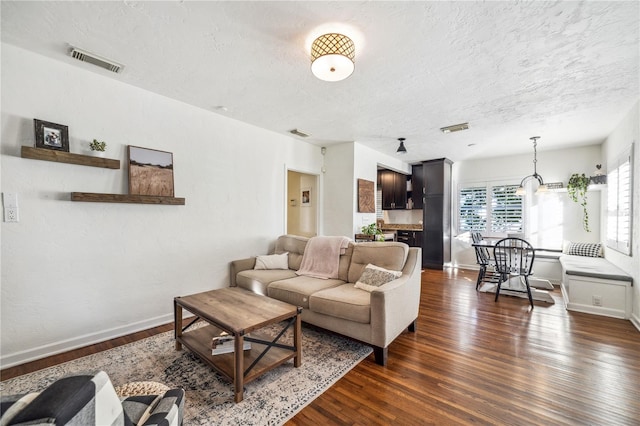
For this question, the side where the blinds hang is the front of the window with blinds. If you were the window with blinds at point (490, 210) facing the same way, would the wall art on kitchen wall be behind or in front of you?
in front

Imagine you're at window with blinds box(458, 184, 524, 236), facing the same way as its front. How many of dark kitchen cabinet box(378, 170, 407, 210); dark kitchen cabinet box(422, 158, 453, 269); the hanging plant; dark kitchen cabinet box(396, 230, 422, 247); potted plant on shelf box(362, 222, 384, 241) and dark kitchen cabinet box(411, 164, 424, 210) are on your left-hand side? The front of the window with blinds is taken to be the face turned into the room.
1

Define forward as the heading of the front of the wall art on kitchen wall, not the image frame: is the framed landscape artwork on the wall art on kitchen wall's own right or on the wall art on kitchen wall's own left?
on the wall art on kitchen wall's own right

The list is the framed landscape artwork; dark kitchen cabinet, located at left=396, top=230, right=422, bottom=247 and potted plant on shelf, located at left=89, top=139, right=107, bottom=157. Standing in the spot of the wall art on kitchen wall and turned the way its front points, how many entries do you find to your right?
2

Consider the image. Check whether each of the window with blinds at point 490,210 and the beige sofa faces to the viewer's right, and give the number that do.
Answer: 0

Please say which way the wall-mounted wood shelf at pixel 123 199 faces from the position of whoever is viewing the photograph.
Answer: facing the viewer and to the right of the viewer

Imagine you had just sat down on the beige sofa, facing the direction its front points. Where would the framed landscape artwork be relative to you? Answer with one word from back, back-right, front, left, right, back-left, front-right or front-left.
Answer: front-right

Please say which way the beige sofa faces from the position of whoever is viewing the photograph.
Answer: facing the viewer and to the left of the viewer

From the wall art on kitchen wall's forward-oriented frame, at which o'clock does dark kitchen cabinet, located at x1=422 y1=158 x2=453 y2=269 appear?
The dark kitchen cabinet is roughly at 9 o'clock from the wall art on kitchen wall.

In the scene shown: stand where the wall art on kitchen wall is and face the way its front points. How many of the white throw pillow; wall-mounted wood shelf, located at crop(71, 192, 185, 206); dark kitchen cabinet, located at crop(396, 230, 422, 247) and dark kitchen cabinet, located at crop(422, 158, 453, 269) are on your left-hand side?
2

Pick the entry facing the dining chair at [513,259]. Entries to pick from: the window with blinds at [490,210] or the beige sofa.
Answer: the window with blinds

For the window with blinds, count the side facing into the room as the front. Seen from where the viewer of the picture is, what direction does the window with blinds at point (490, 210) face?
facing the viewer

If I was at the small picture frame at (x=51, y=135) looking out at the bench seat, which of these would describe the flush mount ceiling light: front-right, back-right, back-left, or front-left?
front-right

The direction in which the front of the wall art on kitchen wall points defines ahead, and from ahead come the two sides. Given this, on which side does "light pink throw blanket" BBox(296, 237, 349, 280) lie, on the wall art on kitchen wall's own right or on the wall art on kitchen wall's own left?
on the wall art on kitchen wall's own right

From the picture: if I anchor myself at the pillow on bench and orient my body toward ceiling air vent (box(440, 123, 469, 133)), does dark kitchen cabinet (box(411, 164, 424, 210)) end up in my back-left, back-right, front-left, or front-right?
front-right

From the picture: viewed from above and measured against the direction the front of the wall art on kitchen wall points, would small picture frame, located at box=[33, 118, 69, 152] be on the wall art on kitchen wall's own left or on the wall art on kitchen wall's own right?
on the wall art on kitchen wall's own right

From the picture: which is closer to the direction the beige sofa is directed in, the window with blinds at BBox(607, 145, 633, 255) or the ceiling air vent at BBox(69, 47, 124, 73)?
the ceiling air vent

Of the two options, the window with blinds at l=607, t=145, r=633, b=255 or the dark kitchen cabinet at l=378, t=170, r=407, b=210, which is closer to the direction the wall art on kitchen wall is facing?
the window with blinds

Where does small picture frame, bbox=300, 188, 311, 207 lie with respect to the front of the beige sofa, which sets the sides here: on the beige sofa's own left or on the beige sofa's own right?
on the beige sofa's own right

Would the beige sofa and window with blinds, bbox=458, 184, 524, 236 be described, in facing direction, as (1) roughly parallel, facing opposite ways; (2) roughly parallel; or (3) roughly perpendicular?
roughly parallel

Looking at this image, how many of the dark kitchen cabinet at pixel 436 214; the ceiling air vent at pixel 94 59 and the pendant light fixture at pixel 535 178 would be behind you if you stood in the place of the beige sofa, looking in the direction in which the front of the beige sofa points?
2
